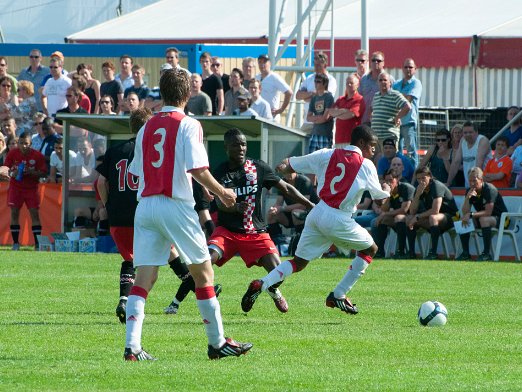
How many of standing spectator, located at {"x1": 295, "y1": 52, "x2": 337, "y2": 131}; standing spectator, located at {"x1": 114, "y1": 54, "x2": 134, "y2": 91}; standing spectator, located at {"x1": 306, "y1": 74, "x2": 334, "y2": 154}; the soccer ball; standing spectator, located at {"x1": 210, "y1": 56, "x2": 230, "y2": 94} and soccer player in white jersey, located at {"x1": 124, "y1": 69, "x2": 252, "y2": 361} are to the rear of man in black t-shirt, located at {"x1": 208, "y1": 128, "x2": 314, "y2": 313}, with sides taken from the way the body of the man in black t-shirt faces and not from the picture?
4

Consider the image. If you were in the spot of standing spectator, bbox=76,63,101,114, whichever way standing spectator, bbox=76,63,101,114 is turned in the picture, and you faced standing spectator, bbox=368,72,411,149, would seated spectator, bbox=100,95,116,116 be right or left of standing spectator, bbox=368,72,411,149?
right

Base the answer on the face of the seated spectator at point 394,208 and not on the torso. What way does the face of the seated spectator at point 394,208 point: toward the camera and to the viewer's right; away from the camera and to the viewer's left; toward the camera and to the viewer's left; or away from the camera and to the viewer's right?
toward the camera and to the viewer's left

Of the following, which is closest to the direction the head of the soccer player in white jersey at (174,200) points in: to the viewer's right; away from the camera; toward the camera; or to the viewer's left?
away from the camera

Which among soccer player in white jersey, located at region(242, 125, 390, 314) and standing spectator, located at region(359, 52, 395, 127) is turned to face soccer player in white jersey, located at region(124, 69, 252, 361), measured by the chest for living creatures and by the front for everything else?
the standing spectator

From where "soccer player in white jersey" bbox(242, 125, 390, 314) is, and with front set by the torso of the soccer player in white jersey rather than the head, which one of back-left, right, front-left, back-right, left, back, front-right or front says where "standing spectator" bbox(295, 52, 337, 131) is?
front-left

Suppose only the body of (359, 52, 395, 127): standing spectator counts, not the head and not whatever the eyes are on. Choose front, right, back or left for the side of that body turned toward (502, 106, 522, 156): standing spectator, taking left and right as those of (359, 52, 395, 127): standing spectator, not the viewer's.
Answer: left

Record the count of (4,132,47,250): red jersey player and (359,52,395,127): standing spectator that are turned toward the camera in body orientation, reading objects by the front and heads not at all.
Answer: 2

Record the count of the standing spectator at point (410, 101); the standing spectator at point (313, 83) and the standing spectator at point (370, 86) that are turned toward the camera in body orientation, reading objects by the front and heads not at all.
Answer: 3

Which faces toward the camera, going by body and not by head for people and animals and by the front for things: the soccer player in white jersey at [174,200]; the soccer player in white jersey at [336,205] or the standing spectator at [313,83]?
the standing spectator

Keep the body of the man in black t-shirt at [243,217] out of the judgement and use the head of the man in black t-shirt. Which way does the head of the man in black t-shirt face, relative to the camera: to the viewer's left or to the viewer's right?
to the viewer's right

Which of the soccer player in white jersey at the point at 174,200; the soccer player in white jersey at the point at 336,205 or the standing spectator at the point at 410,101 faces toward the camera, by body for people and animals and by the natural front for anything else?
the standing spectator

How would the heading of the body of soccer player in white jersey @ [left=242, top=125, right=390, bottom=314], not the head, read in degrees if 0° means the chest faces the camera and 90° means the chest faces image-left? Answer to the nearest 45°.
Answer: approximately 225°

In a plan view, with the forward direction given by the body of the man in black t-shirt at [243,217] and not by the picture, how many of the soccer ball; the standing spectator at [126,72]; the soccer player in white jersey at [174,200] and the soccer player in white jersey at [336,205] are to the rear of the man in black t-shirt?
1

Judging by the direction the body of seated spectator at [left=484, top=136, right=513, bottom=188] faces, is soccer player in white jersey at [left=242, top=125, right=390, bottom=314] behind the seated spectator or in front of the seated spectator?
in front

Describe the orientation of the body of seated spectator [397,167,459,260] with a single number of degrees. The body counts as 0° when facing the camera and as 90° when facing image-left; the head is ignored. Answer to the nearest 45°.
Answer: approximately 45°
